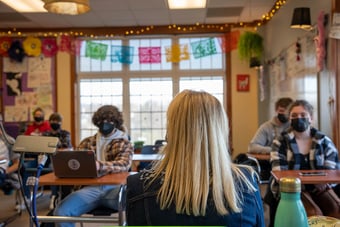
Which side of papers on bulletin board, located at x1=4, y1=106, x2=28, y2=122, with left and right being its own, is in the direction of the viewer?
front

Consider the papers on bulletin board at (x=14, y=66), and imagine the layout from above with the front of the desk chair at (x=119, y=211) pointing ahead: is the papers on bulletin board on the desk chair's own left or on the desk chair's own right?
on the desk chair's own right

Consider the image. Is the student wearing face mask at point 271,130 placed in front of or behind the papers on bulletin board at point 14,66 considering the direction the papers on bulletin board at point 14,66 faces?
in front

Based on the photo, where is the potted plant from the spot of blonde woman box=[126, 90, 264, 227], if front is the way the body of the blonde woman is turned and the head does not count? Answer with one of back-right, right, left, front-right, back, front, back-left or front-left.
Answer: front

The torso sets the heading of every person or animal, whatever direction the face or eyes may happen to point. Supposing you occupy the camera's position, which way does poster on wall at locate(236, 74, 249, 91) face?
facing the viewer

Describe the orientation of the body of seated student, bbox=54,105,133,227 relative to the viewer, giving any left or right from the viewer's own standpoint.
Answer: facing the viewer and to the left of the viewer

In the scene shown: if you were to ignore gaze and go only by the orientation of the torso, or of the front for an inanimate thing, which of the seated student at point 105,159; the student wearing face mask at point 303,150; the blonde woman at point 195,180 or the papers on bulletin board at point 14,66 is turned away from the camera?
the blonde woman

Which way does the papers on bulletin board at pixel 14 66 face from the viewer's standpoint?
toward the camera
